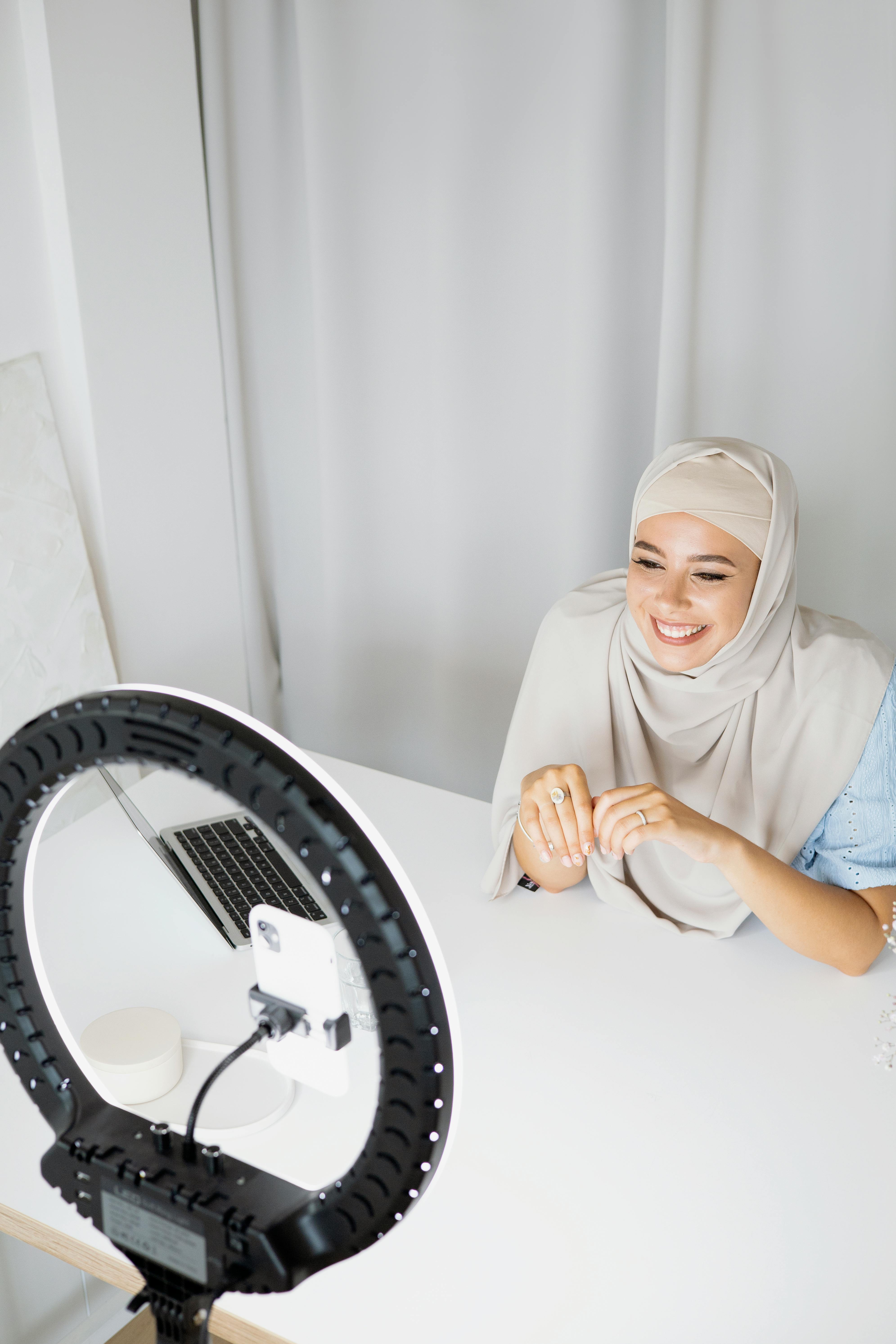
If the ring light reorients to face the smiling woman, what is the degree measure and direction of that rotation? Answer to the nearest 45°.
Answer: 0° — it already faces them

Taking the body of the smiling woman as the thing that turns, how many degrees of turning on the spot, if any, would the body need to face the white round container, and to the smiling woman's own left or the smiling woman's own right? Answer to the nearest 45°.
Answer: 0° — they already face it

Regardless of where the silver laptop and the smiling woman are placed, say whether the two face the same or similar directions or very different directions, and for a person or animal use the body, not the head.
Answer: very different directions

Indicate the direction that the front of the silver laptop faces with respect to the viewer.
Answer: facing to the right of the viewer

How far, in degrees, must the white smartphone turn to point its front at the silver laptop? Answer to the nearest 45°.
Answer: approximately 45° to its left

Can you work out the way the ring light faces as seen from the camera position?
facing away from the viewer and to the right of the viewer

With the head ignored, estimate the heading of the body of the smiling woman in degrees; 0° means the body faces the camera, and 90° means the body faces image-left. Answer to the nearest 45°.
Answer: approximately 45°

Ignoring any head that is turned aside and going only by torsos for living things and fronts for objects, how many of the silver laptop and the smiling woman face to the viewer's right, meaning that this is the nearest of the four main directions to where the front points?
1

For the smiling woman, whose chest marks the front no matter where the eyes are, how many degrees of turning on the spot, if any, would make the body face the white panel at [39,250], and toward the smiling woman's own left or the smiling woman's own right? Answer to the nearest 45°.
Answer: approximately 90° to the smiling woman's own right

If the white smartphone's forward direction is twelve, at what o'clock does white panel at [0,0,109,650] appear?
The white panel is roughly at 10 o'clock from the white smartphone.

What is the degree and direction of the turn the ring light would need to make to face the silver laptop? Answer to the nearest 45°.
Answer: approximately 45° to its left

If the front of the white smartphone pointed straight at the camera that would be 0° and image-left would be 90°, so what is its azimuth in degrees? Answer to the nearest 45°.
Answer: approximately 225°

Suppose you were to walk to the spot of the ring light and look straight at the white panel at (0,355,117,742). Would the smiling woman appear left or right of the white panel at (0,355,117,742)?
right
